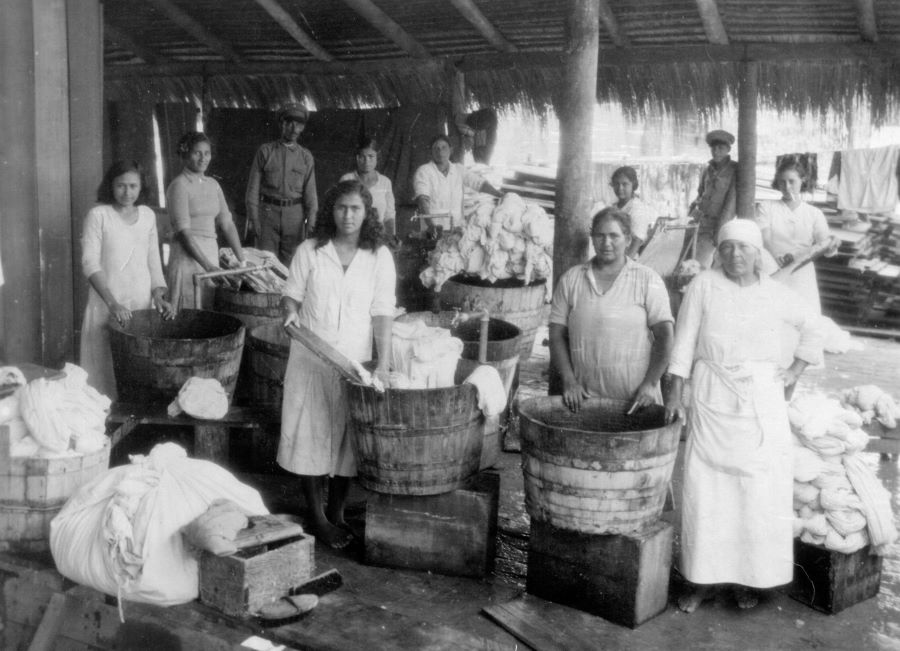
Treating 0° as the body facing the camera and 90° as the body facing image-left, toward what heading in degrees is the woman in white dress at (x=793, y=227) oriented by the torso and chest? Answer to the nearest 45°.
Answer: approximately 0°

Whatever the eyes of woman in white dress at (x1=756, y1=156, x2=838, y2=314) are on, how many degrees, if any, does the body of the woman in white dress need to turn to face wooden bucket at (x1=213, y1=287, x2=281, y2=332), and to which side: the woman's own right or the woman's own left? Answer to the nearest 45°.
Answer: approximately 45° to the woman's own right

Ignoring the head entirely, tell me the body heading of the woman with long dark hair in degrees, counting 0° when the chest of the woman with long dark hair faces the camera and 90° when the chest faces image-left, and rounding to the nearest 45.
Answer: approximately 0°

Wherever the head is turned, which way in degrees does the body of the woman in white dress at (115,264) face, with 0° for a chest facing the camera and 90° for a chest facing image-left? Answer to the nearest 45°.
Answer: approximately 315°

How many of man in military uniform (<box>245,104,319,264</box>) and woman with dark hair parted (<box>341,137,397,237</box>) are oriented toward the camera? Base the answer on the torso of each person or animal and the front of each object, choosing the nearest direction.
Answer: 2

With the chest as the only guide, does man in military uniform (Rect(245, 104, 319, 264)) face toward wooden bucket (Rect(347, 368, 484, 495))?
yes

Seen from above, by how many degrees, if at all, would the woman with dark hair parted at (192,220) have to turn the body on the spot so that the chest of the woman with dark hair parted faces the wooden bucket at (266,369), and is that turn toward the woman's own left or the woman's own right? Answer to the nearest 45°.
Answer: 0° — they already face it
